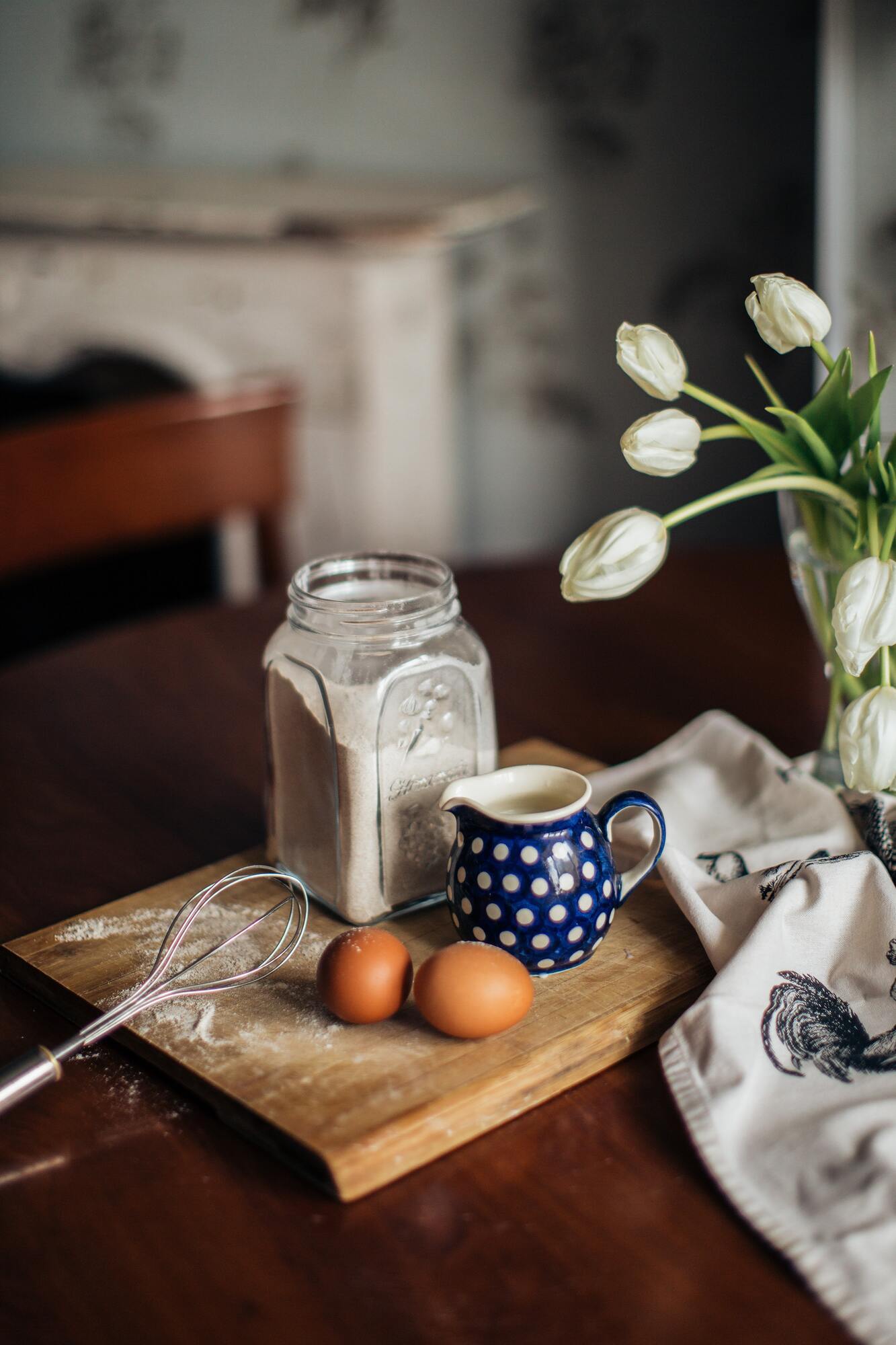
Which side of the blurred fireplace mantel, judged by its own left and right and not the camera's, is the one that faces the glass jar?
front

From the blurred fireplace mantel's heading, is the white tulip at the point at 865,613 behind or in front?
in front

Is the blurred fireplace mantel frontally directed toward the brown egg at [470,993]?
yes

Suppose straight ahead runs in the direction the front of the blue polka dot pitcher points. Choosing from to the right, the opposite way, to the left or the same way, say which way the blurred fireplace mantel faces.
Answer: to the left

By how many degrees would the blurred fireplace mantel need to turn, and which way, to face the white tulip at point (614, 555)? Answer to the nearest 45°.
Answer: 0° — it already faces it

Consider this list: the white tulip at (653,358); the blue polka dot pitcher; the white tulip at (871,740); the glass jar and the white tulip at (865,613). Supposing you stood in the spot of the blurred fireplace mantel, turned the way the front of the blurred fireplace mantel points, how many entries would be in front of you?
5

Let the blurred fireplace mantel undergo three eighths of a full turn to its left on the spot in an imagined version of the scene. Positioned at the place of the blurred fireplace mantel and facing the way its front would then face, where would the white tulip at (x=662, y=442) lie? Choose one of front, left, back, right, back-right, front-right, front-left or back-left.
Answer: back-right

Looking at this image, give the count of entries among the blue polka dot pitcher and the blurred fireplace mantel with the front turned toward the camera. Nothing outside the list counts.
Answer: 1

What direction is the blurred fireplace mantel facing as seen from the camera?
toward the camera

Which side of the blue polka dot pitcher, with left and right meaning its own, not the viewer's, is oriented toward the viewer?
left
